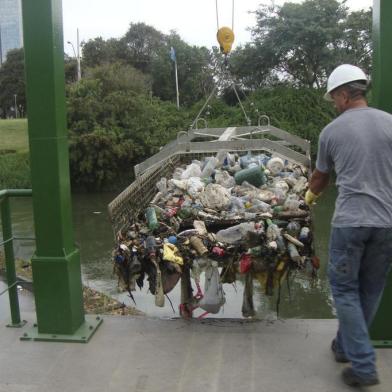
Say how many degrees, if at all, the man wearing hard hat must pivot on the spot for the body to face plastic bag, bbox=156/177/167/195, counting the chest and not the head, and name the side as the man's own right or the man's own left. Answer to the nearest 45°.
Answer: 0° — they already face it

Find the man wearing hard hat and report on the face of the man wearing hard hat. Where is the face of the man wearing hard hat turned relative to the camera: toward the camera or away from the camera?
away from the camera

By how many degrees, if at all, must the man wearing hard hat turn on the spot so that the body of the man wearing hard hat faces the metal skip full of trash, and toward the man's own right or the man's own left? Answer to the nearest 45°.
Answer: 0° — they already face it

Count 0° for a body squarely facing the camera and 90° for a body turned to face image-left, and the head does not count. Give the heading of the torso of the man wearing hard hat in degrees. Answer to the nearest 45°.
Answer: approximately 135°

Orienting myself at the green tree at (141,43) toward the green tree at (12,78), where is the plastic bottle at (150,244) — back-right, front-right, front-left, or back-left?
back-left

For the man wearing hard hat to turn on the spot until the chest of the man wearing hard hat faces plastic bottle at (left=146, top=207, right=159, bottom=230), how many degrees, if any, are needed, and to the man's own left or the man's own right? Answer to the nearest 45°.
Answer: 0° — they already face it
